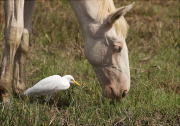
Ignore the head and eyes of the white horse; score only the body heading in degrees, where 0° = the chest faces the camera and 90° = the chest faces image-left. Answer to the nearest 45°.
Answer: approximately 270°

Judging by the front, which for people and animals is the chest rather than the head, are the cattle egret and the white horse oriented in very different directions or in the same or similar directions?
same or similar directions

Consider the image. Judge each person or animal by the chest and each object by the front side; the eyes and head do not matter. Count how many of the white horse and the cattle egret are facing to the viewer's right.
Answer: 2

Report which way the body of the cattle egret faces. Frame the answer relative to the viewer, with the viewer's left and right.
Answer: facing to the right of the viewer
